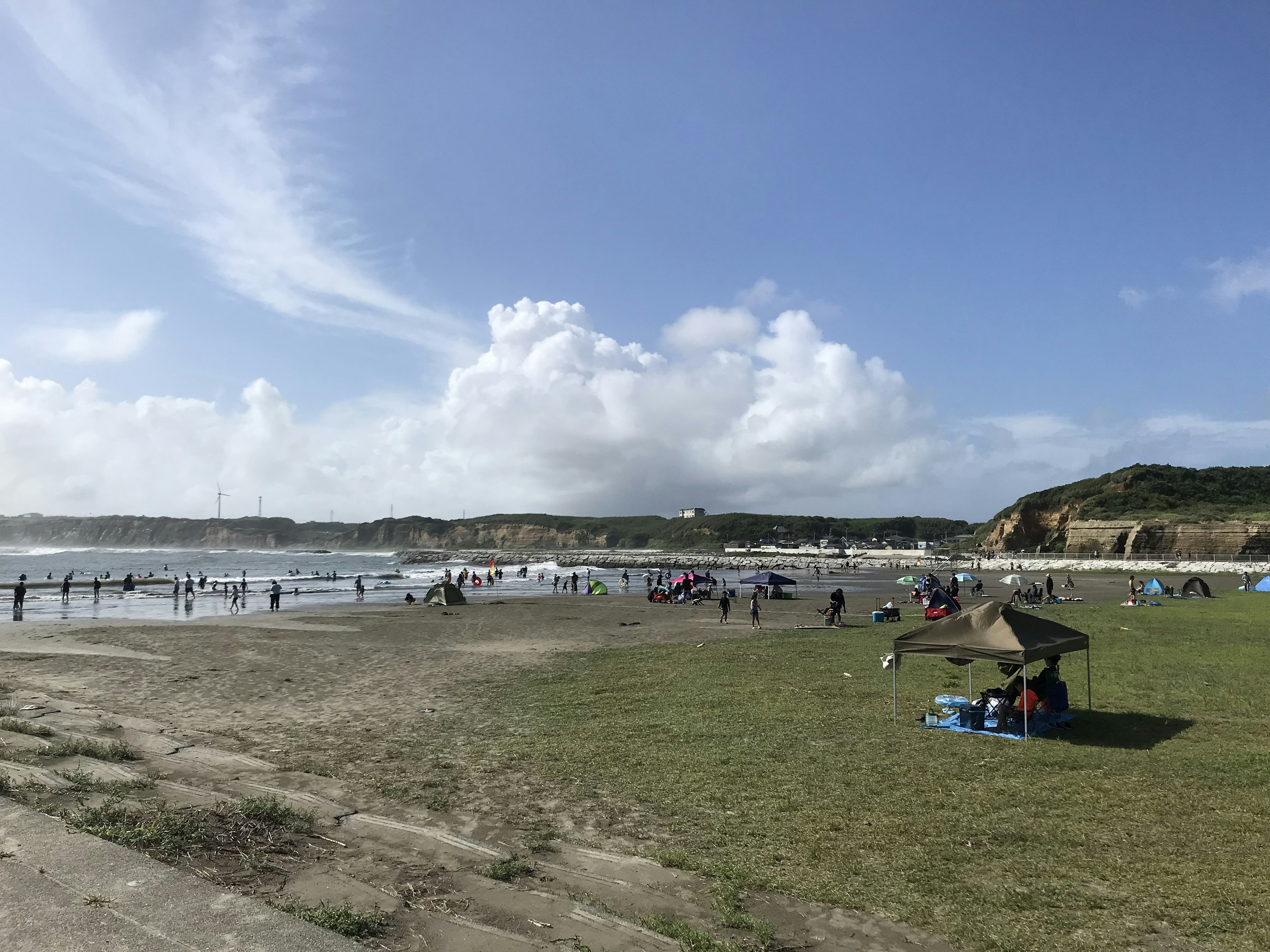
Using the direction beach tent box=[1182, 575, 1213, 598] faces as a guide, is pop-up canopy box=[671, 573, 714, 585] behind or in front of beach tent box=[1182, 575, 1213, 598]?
in front

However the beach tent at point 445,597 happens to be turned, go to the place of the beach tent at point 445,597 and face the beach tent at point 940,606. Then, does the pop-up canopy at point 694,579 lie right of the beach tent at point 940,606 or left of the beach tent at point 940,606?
left

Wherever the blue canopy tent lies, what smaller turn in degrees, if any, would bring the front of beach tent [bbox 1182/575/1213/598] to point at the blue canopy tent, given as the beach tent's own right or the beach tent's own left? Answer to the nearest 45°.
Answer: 0° — it already faces it

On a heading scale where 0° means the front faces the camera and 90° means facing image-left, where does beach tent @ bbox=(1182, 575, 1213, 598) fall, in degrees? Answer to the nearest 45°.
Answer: approximately 45°

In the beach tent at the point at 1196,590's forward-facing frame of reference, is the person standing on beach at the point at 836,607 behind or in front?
in front

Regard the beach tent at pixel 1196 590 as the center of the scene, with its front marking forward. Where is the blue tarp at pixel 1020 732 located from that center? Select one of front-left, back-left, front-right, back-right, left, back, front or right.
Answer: front-left

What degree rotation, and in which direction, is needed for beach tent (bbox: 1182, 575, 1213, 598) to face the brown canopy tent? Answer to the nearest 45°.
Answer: approximately 45° to its left

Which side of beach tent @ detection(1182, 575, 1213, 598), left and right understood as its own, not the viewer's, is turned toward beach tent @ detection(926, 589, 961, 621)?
front
